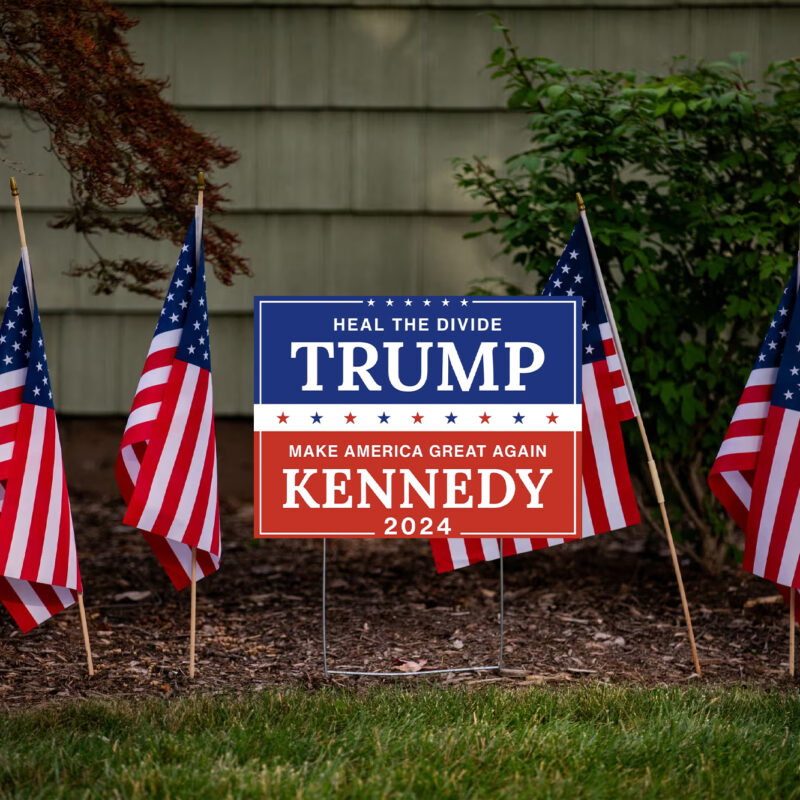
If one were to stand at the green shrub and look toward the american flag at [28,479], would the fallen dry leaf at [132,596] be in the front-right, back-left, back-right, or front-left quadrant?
front-right

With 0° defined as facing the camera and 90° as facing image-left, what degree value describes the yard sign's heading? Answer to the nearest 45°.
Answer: approximately 0°

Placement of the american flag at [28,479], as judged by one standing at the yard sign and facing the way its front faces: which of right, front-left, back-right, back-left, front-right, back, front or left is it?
right

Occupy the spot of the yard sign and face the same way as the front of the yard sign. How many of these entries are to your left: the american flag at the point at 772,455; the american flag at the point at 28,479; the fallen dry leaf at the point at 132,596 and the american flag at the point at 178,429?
1

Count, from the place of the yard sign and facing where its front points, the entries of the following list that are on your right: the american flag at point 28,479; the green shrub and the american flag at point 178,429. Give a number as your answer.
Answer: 2

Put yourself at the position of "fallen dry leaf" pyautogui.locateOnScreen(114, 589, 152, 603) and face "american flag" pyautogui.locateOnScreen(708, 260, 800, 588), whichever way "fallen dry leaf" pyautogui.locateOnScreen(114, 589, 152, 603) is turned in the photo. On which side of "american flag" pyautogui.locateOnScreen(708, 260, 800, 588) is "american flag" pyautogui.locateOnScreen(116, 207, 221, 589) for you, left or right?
right

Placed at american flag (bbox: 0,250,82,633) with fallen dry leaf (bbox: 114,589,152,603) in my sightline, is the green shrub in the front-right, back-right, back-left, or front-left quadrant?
front-right

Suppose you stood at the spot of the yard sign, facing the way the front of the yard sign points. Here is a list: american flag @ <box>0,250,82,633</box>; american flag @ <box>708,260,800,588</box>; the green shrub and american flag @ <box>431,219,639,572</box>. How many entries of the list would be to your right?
1

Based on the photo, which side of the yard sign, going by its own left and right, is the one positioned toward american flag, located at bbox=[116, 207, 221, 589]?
right

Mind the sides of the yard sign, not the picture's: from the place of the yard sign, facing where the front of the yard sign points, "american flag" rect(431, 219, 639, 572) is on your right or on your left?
on your left

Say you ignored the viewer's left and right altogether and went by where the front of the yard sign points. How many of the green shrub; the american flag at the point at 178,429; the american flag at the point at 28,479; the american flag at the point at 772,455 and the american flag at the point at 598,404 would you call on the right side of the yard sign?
2

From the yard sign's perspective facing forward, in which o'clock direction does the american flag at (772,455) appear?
The american flag is roughly at 9 o'clock from the yard sign.

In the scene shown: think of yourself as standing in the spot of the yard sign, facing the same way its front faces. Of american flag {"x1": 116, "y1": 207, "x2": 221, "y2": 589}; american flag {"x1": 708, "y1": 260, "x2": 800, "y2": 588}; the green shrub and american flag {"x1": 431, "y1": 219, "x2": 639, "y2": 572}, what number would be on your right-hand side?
1
